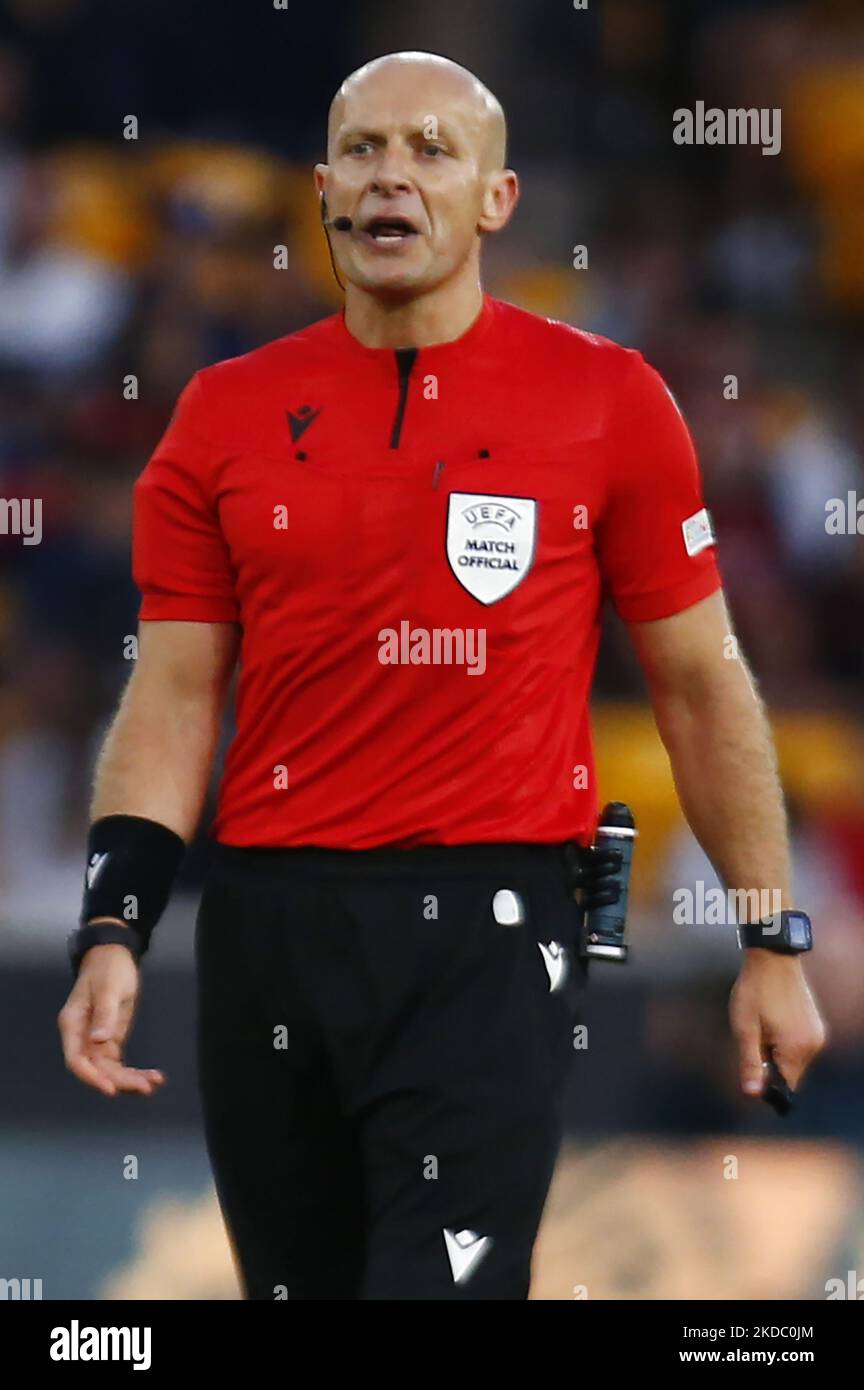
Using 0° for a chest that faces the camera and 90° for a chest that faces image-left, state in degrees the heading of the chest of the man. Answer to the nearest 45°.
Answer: approximately 0°
